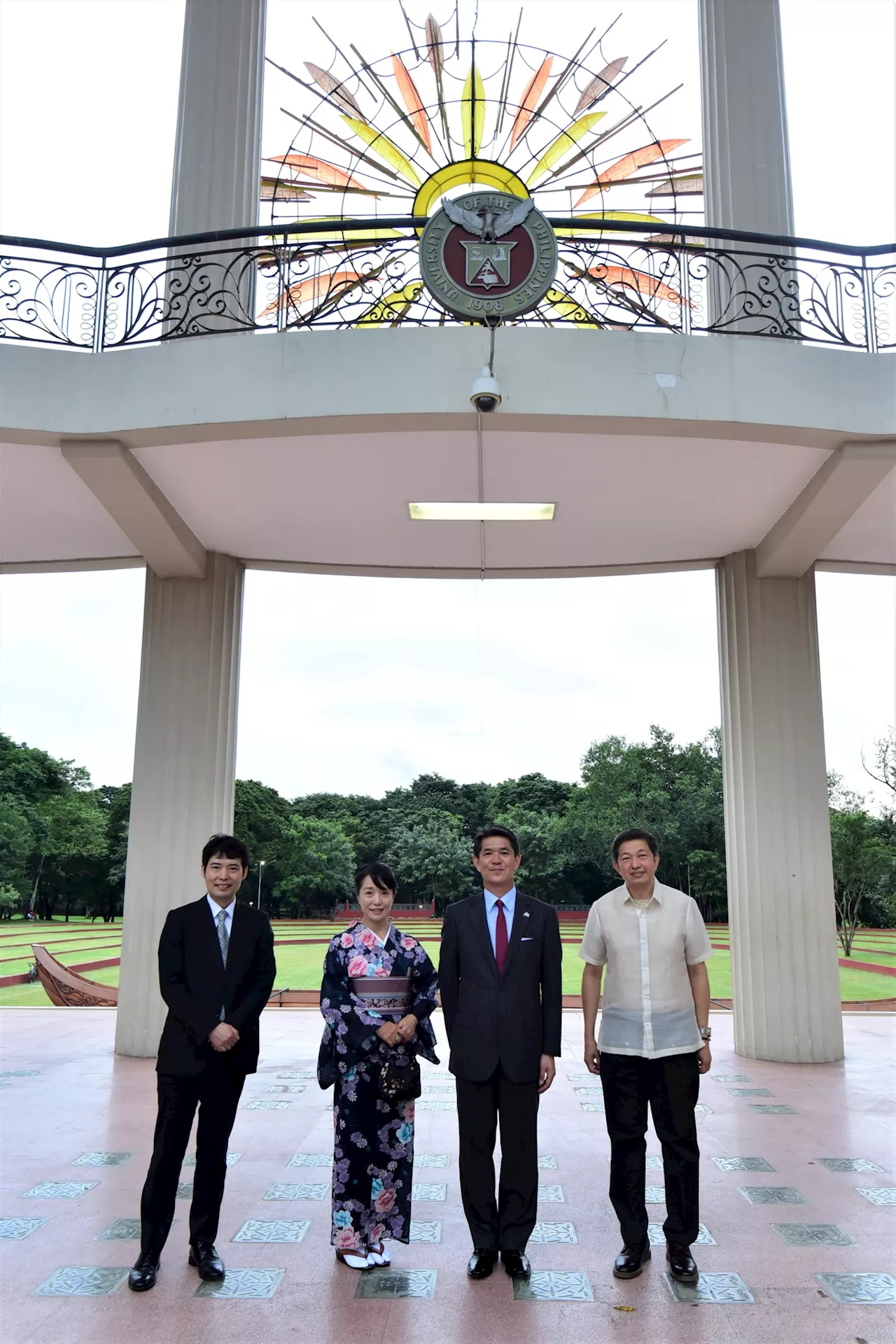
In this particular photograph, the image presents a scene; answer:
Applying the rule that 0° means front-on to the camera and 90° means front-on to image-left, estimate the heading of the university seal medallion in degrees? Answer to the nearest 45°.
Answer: approximately 0°

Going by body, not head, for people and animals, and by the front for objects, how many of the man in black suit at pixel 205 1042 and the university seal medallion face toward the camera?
2

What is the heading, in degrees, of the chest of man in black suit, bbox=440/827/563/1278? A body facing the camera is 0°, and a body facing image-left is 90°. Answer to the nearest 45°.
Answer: approximately 0°

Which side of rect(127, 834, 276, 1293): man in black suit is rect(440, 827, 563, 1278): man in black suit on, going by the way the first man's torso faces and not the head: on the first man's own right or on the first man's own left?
on the first man's own left

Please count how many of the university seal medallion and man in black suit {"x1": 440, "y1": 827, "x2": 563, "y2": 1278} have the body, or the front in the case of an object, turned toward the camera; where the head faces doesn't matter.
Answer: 2

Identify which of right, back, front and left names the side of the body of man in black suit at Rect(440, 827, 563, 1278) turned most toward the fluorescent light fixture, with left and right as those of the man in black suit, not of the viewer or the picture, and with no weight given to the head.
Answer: back
